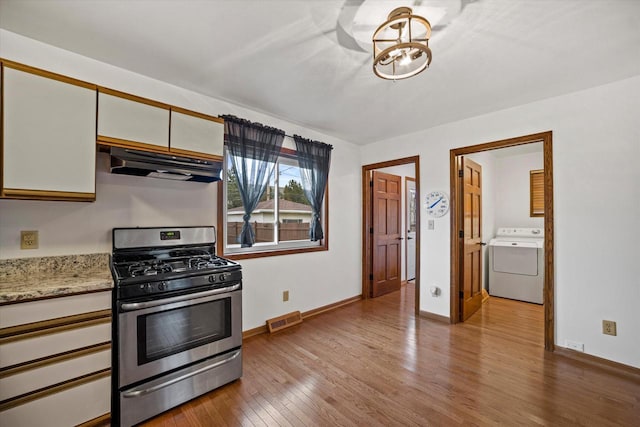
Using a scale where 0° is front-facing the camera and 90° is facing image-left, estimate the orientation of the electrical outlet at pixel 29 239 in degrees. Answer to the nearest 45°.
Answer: approximately 0°

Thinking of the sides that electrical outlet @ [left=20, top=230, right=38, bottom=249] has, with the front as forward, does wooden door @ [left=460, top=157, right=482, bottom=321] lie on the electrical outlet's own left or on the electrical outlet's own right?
on the electrical outlet's own left

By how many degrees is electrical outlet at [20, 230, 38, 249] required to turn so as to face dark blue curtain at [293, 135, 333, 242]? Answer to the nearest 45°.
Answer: approximately 90° to its left

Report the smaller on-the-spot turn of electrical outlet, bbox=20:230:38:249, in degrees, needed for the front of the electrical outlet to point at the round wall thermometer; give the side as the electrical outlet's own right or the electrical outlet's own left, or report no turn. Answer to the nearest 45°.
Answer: approximately 90° to the electrical outlet's own left

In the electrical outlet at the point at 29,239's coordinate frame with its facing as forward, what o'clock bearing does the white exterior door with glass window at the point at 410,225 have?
The white exterior door with glass window is roughly at 9 o'clock from the electrical outlet.

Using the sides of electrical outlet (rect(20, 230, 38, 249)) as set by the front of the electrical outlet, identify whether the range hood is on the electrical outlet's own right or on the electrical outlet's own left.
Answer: on the electrical outlet's own left

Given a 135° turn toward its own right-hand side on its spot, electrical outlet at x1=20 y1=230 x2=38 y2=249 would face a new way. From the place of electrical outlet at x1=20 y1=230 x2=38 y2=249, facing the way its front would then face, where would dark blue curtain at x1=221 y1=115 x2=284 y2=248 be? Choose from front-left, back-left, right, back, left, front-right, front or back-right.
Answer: back-right

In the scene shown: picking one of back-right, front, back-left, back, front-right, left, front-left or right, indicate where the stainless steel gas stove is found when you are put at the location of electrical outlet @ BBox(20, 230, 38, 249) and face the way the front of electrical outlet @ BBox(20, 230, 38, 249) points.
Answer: front-left

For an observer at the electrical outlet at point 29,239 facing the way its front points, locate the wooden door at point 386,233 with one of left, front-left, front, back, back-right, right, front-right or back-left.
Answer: left

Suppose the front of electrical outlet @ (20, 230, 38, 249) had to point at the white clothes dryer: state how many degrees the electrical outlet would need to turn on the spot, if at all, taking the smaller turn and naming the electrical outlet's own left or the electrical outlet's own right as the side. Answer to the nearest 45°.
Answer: approximately 90° to the electrical outlet's own left

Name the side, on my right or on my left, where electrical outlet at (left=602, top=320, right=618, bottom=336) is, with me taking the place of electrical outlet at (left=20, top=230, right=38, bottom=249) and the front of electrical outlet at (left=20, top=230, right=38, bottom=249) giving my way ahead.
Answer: on my left
